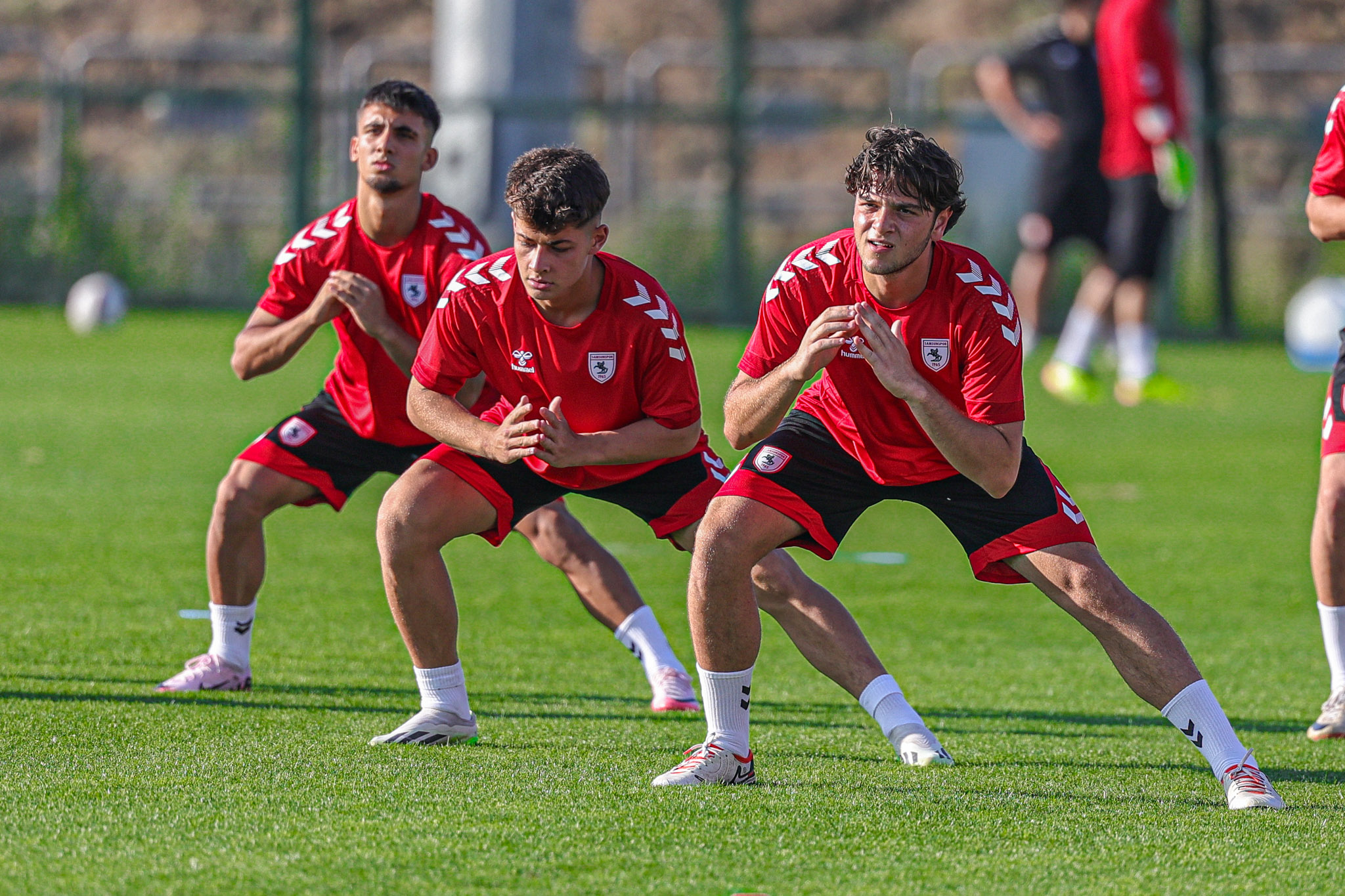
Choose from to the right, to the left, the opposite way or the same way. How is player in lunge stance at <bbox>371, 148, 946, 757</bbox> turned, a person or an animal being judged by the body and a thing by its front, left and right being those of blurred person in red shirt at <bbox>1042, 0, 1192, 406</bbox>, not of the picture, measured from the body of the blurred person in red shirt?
to the right

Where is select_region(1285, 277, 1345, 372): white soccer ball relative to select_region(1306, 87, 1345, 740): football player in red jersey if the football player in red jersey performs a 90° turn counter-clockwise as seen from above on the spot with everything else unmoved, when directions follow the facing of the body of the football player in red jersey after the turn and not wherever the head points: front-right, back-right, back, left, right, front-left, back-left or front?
left

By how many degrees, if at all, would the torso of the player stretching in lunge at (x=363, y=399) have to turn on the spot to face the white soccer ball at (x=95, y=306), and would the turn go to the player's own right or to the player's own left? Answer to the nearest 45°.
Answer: approximately 180°

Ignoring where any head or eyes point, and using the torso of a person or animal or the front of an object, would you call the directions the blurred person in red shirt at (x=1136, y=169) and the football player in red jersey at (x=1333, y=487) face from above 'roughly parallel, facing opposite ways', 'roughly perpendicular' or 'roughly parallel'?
roughly perpendicular

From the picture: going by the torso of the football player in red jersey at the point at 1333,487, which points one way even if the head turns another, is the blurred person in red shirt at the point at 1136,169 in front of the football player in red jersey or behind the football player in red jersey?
behind

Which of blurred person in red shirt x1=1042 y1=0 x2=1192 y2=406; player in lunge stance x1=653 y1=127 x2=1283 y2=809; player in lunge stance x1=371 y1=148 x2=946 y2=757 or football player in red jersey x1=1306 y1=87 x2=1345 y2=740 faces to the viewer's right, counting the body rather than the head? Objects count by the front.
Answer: the blurred person in red shirt

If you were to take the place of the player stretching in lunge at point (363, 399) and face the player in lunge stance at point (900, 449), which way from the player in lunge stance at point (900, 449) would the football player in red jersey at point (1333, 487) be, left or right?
left

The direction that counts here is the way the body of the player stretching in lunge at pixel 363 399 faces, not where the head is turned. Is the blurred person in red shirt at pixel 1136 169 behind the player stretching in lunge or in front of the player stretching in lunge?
behind

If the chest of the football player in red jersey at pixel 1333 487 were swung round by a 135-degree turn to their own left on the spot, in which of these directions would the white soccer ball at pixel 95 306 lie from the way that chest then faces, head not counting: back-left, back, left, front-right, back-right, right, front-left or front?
left

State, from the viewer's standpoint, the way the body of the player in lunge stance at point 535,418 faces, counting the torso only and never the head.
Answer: toward the camera

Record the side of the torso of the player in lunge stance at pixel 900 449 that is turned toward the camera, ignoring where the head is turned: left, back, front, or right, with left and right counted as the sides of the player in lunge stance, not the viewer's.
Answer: front

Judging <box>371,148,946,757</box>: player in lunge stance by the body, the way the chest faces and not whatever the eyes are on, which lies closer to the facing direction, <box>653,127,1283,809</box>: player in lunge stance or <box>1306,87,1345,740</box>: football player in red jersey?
the player in lunge stance
